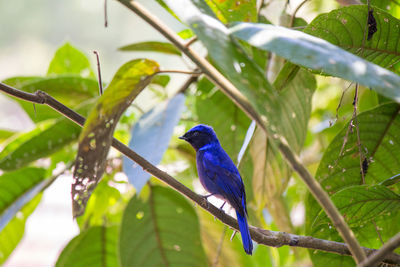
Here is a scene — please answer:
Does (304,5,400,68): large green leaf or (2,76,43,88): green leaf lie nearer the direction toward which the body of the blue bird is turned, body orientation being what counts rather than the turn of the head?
the green leaf

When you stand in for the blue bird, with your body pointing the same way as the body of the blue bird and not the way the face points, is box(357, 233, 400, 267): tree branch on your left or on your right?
on your left

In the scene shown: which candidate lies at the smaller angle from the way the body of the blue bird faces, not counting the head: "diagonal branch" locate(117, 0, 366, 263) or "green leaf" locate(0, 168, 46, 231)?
the green leaf

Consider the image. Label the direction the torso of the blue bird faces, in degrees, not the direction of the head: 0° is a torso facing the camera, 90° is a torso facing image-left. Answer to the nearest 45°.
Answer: approximately 90°

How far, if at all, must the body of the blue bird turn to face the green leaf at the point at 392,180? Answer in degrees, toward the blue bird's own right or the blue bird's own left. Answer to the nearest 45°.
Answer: approximately 135° to the blue bird's own left

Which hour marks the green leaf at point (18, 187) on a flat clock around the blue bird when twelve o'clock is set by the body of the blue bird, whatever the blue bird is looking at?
The green leaf is roughly at 12 o'clock from the blue bird.

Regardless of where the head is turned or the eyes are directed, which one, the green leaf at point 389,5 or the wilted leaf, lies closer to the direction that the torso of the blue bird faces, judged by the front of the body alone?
the wilted leaf
